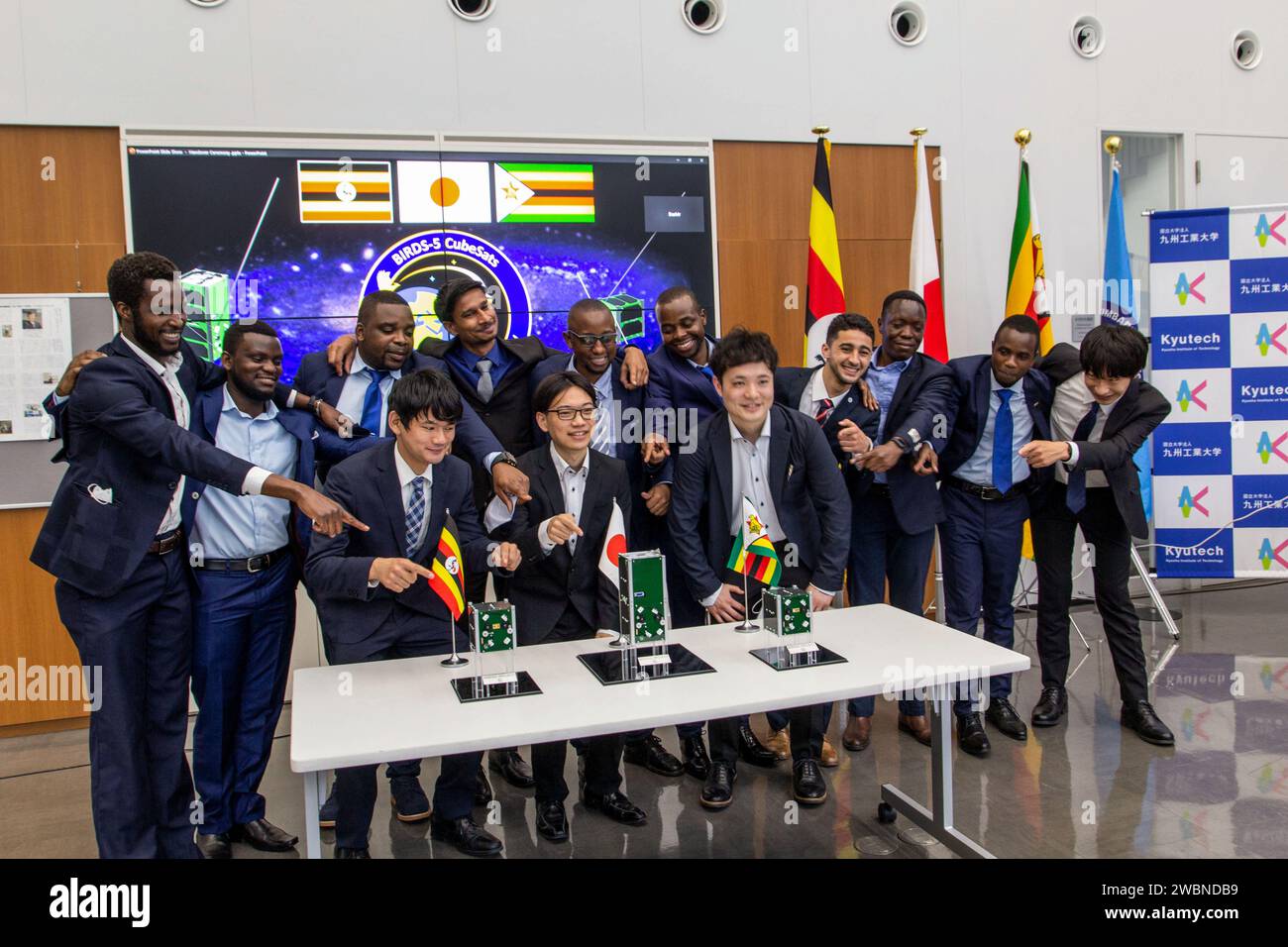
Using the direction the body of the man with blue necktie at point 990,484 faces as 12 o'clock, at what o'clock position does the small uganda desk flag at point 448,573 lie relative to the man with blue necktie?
The small uganda desk flag is roughly at 1 o'clock from the man with blue necktie.

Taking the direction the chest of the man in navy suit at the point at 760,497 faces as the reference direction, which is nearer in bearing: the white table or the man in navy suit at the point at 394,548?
the white table

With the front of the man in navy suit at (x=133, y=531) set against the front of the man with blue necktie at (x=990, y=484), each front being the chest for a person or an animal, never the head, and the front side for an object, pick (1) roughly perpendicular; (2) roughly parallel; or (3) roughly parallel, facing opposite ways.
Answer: roughly perpendicular

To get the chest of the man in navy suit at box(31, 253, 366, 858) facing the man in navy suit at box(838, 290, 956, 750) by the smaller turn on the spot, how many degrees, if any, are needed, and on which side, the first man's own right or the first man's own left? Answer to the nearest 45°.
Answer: approximately 45° to the first man's own left

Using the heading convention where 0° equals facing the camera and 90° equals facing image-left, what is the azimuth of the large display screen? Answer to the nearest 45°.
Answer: approximately 0°

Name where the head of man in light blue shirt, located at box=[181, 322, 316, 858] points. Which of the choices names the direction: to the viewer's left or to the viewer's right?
to the viewer's right

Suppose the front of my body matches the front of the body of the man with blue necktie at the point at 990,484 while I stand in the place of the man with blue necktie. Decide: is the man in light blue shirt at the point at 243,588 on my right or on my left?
on my right

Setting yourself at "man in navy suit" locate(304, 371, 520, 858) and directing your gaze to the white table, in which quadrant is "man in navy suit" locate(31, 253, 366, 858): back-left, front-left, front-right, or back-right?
back-right
